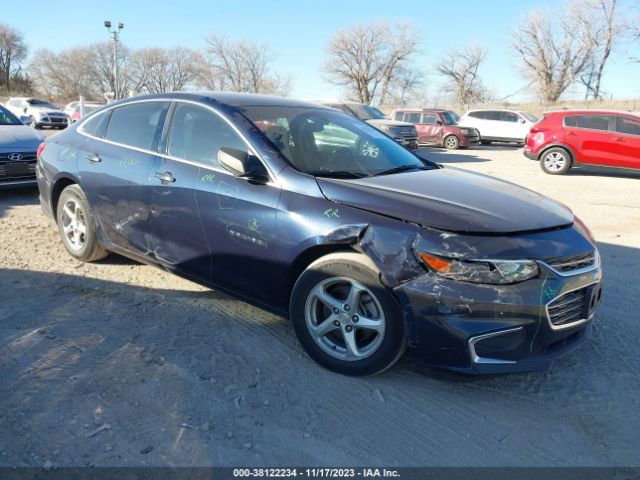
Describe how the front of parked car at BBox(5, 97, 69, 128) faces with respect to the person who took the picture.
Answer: facing the viewer and to the right of the viewer

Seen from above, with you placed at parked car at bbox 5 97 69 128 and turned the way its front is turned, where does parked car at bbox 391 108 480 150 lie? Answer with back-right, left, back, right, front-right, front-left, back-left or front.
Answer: front

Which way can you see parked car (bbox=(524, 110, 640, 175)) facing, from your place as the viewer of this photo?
facing to the right of the viewer

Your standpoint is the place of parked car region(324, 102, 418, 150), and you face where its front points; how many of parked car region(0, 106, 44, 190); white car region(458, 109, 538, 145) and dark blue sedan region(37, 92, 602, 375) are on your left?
1

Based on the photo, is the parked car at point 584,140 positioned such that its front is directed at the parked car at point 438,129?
no

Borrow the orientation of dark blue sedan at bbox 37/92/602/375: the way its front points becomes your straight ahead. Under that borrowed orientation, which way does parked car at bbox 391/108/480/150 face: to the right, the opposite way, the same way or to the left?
the same way

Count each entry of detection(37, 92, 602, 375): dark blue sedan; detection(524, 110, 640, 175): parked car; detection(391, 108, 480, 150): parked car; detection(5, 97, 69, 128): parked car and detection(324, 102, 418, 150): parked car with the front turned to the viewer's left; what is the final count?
0

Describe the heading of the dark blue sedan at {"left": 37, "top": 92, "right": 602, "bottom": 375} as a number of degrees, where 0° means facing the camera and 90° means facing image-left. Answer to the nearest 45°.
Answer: approximately 315°

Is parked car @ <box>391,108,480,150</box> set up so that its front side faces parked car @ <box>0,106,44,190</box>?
no

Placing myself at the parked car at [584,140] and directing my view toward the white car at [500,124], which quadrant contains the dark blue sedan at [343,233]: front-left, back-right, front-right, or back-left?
back-left

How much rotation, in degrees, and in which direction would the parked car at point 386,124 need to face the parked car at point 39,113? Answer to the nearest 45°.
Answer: approximately 180°

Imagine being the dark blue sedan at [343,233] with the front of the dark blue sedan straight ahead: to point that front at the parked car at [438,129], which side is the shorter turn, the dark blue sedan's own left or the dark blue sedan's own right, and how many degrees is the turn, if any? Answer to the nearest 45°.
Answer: approximately 135° to the dark blue sedan's own left

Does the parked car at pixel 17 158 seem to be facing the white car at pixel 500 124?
no

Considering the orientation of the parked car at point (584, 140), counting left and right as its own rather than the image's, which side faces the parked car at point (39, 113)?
back
